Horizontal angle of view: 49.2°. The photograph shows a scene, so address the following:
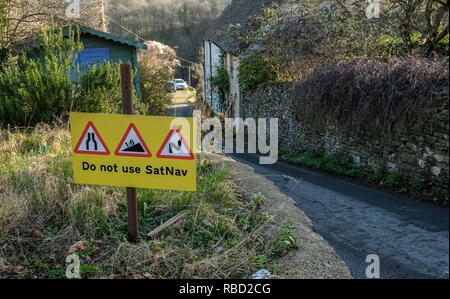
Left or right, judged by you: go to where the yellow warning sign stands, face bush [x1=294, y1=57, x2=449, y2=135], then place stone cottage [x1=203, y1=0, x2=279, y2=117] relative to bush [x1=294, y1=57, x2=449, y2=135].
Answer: left

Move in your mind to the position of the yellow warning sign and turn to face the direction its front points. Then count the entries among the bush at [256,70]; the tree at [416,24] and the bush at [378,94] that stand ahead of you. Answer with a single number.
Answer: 0

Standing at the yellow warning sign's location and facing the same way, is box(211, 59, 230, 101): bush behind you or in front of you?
behind

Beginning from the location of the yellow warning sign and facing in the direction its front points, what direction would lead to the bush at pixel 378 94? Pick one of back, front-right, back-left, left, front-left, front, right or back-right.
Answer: back-left

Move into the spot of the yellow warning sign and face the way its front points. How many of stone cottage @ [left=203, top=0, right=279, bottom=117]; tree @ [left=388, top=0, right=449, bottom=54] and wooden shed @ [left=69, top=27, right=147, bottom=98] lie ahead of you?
0

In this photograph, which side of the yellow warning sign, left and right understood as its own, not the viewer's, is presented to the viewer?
front

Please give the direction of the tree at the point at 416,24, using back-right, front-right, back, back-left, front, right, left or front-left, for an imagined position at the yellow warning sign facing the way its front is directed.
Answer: back-left

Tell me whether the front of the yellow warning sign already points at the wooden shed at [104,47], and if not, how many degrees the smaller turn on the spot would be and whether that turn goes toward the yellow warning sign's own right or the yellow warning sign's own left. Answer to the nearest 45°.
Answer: approximately 180°

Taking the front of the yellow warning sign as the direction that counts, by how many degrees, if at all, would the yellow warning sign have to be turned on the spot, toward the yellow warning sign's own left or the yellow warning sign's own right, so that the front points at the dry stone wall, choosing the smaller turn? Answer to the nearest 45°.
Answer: approximately 135° to the yellow warning sign's own left

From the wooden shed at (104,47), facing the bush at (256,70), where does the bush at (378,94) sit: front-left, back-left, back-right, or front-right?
front-right

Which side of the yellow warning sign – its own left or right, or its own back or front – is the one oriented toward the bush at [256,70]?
back
